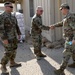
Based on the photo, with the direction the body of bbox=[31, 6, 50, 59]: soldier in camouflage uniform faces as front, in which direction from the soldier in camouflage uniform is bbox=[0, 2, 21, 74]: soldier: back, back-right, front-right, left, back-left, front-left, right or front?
back-right

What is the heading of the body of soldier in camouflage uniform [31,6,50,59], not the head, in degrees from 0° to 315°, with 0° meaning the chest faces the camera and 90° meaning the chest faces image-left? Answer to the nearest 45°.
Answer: approximately 270°

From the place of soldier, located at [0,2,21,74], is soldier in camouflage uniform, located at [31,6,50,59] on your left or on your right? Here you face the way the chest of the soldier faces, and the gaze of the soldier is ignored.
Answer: on your left

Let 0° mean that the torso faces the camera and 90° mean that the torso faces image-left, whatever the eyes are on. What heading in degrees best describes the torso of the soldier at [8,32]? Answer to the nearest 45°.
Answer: approximately 315°
